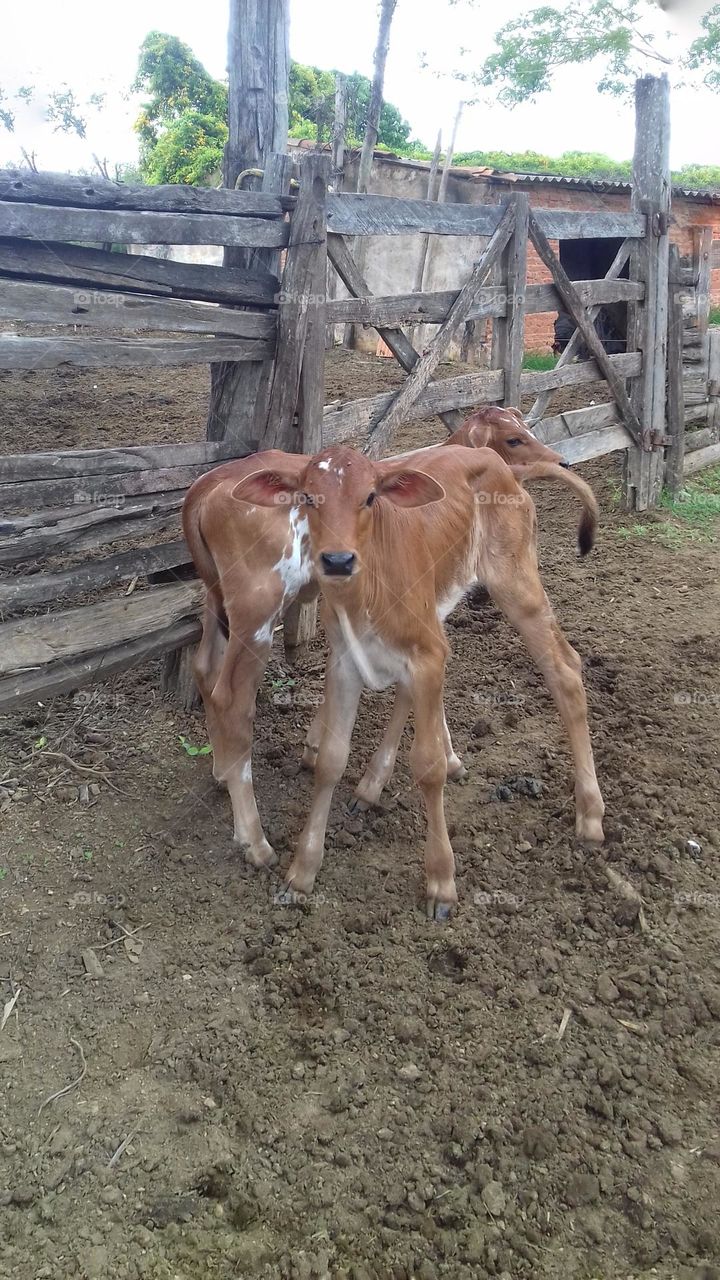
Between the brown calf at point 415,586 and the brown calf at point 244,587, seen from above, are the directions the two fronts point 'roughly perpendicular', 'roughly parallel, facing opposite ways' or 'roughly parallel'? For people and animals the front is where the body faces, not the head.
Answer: roughly parallel, facing opposite ways

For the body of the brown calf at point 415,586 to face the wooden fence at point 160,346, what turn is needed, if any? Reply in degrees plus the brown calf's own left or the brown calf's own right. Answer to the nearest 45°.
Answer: approximately 90° to the brown calf's own right

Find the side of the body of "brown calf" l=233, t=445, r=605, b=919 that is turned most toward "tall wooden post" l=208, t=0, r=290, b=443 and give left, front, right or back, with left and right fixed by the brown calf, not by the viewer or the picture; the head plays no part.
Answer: right

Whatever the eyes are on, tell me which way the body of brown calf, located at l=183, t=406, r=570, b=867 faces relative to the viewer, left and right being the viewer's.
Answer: facing away from the viewer and to the right of the viewer

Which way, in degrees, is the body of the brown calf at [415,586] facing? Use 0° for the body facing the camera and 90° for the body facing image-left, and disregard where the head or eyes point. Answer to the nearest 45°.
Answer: approximately 45°

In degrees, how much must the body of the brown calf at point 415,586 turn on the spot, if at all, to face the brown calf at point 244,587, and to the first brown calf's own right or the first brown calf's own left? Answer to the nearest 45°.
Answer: approximately 45° to the first brown calf's own right
